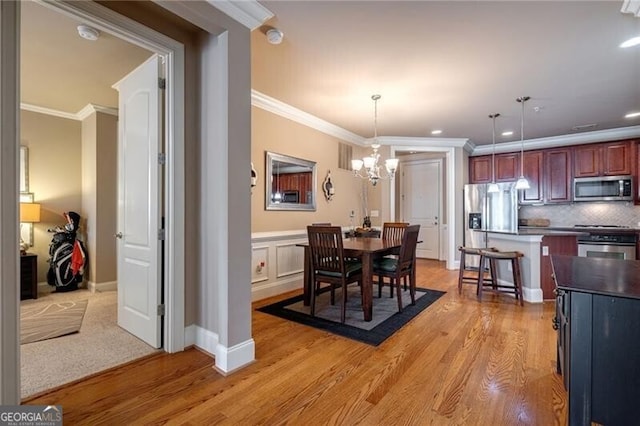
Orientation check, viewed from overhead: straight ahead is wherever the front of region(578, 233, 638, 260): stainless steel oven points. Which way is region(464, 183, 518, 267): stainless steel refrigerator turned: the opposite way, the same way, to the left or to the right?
the same way

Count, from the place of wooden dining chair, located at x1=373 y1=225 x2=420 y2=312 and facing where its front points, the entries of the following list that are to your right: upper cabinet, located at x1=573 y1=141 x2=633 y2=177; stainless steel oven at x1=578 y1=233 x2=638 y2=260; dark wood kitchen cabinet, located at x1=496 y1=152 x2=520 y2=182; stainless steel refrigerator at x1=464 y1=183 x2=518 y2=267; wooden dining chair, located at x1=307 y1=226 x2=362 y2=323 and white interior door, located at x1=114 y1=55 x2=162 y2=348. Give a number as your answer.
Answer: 4

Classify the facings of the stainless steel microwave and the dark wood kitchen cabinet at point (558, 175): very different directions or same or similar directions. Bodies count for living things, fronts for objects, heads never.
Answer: same or similar directions

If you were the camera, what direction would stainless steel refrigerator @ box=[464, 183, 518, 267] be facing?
facing the viewer

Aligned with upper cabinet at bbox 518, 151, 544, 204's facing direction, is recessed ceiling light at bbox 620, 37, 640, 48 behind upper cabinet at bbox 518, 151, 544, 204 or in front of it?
in front

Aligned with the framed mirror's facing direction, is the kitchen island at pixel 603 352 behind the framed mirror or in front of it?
in front

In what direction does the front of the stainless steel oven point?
toward the camera

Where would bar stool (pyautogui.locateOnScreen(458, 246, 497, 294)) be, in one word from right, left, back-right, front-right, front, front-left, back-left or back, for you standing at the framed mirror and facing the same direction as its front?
front-left

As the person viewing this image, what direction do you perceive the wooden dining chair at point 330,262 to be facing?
facing away from the viewer and to the right of the viewer

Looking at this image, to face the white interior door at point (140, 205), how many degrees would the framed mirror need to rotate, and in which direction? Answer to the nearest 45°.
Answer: approximately 90° to its right

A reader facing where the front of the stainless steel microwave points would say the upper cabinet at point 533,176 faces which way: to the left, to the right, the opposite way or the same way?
the same way

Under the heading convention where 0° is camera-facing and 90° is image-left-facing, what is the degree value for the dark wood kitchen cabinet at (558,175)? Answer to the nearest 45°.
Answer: approximately 0°

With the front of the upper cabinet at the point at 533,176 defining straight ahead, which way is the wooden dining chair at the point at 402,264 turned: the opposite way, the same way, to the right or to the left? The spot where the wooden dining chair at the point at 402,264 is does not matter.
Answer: to the right

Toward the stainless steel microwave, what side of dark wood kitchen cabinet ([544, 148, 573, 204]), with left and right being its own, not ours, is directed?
left

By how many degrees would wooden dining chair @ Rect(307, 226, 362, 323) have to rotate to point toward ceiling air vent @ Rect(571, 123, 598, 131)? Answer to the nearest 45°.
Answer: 0° — it already faces it

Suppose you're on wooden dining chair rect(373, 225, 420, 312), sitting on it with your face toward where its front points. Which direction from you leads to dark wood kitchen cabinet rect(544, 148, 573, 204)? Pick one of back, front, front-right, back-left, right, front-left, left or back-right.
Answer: right

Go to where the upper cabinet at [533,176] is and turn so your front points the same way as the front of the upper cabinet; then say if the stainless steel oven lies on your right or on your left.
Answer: on your left

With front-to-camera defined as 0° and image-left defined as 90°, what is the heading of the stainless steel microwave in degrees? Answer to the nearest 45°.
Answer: approximately 0°

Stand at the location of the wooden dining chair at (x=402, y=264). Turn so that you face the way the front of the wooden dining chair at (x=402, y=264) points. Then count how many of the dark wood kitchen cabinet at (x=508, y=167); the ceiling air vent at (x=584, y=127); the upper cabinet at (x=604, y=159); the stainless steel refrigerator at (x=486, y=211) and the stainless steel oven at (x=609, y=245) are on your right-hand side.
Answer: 5

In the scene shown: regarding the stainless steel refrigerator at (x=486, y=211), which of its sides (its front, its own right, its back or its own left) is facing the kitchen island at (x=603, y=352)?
front

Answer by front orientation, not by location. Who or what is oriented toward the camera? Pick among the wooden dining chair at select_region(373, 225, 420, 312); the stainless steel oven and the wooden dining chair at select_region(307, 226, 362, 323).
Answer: the stainless steel oven

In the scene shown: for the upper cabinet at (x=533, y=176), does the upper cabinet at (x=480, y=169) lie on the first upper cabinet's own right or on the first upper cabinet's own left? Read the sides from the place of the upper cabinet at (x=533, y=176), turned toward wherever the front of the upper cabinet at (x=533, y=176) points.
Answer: on the first upper cabinet's own right

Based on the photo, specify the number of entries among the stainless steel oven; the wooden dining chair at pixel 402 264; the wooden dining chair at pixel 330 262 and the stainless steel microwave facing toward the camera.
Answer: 2
